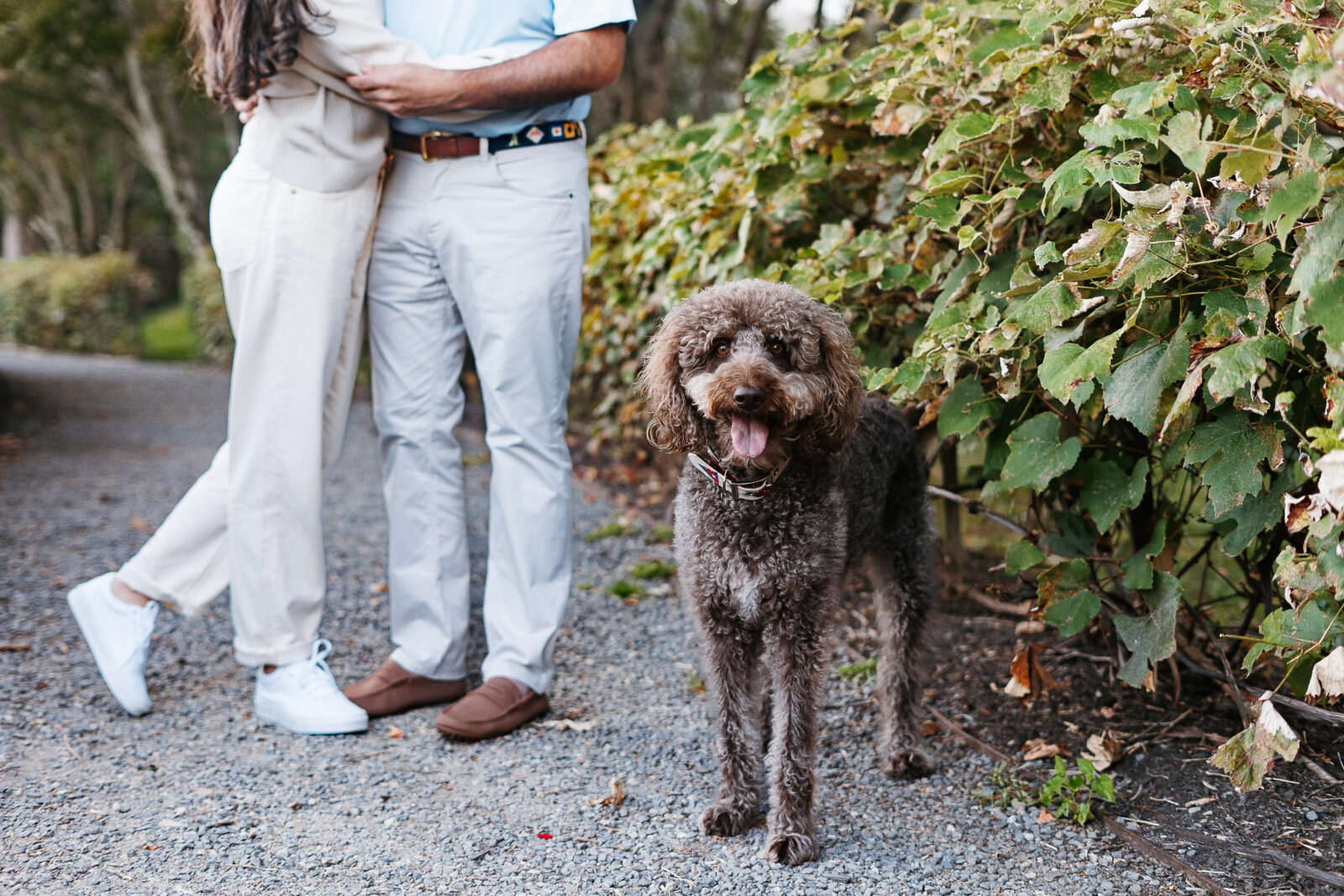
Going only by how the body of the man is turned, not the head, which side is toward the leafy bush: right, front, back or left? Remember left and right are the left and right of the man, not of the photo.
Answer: left

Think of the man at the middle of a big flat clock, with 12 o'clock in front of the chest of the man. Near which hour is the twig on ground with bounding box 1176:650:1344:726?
The twig on ground is roughly at 9 o'clock from the man.

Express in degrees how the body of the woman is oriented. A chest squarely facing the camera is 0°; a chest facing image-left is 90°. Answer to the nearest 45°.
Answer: approximately 270°

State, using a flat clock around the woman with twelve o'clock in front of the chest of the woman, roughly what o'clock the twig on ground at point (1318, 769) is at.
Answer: The twig on ground is roughly at 1 o'clock from the woman.

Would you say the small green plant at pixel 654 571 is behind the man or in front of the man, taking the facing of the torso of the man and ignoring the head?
behind

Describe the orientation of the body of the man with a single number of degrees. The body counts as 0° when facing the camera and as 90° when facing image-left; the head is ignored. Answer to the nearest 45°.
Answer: approximately 45°
